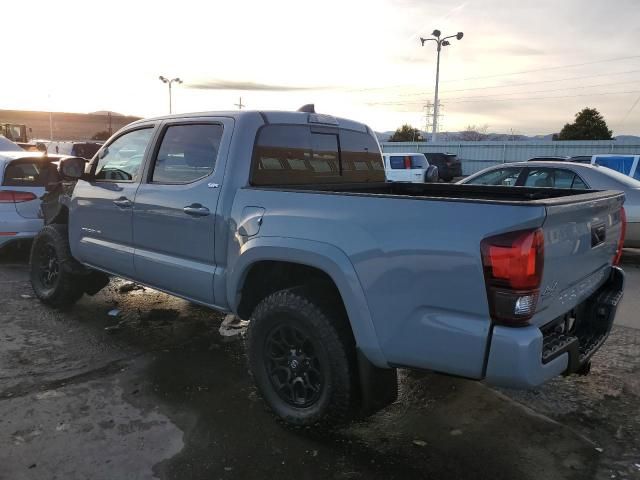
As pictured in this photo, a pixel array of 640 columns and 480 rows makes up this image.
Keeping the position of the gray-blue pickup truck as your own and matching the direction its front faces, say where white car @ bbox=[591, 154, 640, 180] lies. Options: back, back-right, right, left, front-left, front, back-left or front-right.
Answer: right

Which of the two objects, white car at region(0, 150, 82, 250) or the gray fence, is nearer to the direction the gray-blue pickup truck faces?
the white car

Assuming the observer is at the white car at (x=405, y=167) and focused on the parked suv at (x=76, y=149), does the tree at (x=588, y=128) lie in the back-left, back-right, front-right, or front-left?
back-right

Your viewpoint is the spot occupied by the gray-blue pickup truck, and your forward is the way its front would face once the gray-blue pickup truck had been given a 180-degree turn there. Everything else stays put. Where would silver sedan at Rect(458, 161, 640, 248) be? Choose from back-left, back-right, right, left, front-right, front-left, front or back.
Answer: left

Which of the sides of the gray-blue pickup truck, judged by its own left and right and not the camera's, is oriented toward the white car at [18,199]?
front

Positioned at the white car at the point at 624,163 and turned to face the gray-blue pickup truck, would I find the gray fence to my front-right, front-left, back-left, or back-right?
back-right

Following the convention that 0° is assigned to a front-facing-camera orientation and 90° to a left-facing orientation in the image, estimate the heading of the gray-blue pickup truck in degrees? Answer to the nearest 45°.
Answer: approximately 135°

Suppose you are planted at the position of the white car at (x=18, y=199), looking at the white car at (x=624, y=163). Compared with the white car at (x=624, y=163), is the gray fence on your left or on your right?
left

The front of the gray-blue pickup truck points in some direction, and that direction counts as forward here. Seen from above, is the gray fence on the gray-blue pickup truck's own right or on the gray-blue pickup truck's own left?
on the gray-blue pickup truck's own right

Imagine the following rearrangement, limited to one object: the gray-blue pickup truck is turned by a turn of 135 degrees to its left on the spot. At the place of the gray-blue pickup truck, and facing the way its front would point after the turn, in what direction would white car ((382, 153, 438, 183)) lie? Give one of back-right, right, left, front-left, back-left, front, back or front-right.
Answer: back
